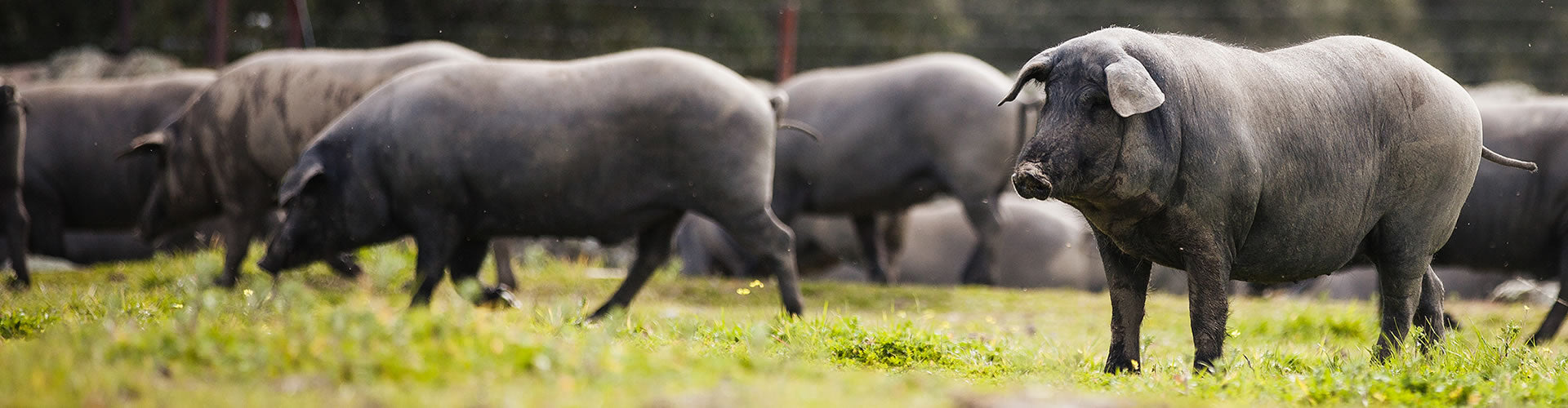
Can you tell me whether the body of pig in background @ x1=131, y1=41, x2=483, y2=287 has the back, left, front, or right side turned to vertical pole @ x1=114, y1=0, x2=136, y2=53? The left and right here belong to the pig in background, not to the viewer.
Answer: right

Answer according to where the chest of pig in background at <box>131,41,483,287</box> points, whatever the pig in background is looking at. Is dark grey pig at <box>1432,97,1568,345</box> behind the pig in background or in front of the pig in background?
behind

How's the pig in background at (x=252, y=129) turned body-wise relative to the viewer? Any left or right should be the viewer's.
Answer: facing to the left of the viewer

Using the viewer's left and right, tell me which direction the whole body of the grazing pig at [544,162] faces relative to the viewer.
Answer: facing to the left of the viewer

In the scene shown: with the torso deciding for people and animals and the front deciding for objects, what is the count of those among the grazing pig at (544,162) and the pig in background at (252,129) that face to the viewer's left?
2
